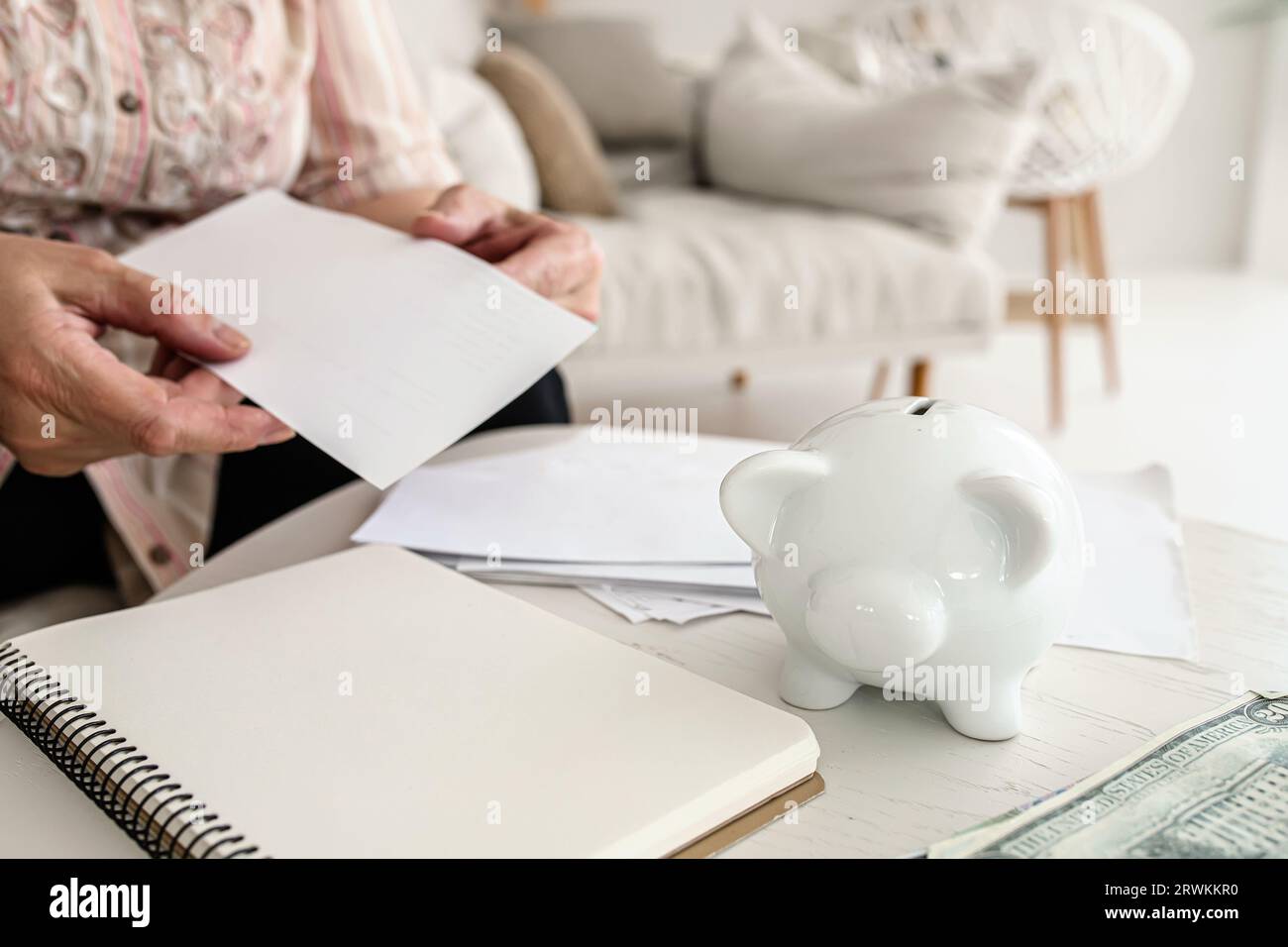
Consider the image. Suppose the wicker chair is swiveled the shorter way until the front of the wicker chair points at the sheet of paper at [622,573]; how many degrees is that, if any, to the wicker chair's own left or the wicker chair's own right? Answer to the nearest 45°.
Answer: approximately 45° to the wicker chair's own left

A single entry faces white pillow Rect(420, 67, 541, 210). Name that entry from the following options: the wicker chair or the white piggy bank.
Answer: the wicker chair

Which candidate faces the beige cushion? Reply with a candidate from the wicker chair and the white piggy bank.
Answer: the wicker chair

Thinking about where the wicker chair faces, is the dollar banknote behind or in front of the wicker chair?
in front

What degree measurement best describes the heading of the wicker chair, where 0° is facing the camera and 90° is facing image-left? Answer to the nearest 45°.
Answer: approximately 45°

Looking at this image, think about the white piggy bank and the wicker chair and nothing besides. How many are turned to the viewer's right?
0

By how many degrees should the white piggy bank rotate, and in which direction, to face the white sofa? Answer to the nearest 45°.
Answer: approximately 135° to its right

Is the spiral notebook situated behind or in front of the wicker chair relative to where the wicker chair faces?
in front

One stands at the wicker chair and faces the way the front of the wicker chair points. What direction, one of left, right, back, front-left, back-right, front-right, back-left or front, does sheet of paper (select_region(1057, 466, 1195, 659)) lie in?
front-left

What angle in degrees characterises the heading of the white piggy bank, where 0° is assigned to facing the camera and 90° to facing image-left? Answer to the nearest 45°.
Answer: approximately 45°
